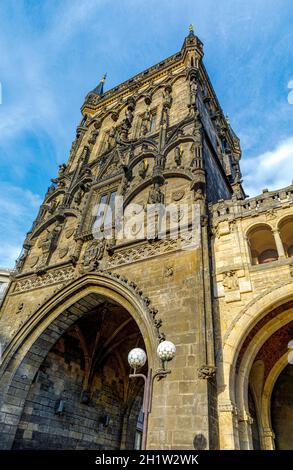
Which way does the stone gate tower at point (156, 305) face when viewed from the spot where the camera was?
facing the viewer and to the left of the viewer
